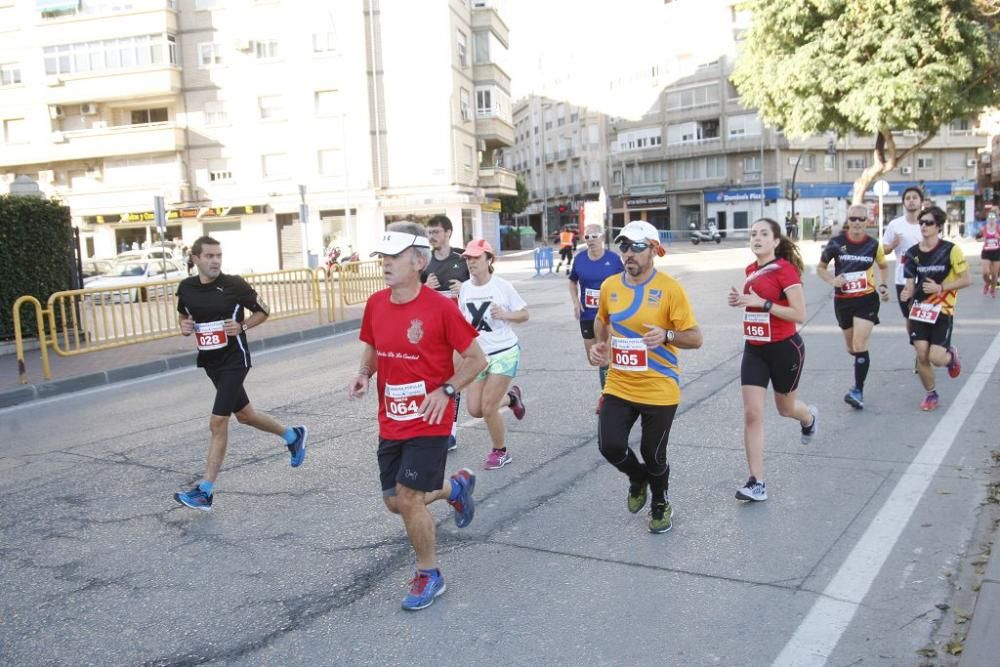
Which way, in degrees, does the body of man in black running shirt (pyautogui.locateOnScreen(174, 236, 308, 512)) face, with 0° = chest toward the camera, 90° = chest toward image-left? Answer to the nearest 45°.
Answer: approximately 45°

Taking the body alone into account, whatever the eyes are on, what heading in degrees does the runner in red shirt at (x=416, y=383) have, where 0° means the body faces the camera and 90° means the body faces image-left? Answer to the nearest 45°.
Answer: approximately 45°

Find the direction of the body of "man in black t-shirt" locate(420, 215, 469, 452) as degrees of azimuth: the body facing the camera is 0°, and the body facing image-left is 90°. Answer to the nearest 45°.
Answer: approximately 45°

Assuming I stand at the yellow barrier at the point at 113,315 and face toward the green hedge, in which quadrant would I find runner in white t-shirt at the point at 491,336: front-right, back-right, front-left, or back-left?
back-left

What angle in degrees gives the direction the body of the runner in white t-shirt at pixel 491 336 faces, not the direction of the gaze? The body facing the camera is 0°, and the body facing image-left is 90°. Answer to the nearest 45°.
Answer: approximately 45°

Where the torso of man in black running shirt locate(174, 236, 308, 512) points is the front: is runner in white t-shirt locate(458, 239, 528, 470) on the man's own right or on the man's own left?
on the man's own left

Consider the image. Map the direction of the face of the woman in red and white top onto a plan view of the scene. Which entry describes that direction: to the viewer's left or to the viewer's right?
to the viewer's left

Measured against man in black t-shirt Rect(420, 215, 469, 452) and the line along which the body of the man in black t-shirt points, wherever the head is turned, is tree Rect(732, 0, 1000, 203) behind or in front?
behind

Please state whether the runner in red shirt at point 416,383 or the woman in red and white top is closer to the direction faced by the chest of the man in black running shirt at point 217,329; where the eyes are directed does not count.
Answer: the runner in red shirt

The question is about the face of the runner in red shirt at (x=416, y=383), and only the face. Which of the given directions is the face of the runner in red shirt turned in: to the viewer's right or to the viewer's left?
to the viewer's left

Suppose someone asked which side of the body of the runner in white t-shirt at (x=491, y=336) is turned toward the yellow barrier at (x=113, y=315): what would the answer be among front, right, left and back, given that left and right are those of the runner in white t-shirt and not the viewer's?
right

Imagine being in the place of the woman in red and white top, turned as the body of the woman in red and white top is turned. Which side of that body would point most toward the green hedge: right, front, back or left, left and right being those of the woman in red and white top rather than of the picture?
right
